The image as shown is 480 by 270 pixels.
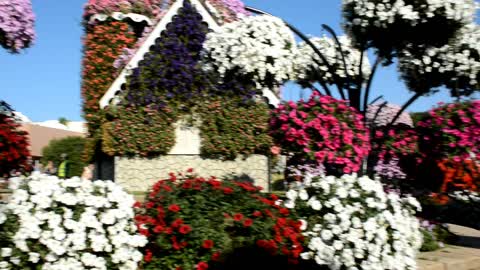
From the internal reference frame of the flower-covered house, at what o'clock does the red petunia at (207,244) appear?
The red petunia is roughly at 12 o'clock from the flower-covered house.

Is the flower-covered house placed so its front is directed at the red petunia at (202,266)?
yes

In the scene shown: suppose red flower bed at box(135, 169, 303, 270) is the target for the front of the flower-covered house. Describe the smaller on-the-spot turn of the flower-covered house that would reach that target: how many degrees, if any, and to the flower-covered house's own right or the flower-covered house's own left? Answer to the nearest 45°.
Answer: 0° — it already faces it

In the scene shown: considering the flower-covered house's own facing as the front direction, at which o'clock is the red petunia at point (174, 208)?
The red petunia is roughly at 12 o'clock from the flower-covered house.

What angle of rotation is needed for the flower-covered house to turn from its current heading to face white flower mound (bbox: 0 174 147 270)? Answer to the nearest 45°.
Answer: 0° — it already faces it

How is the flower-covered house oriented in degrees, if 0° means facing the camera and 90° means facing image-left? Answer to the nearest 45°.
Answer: approximately 0°
